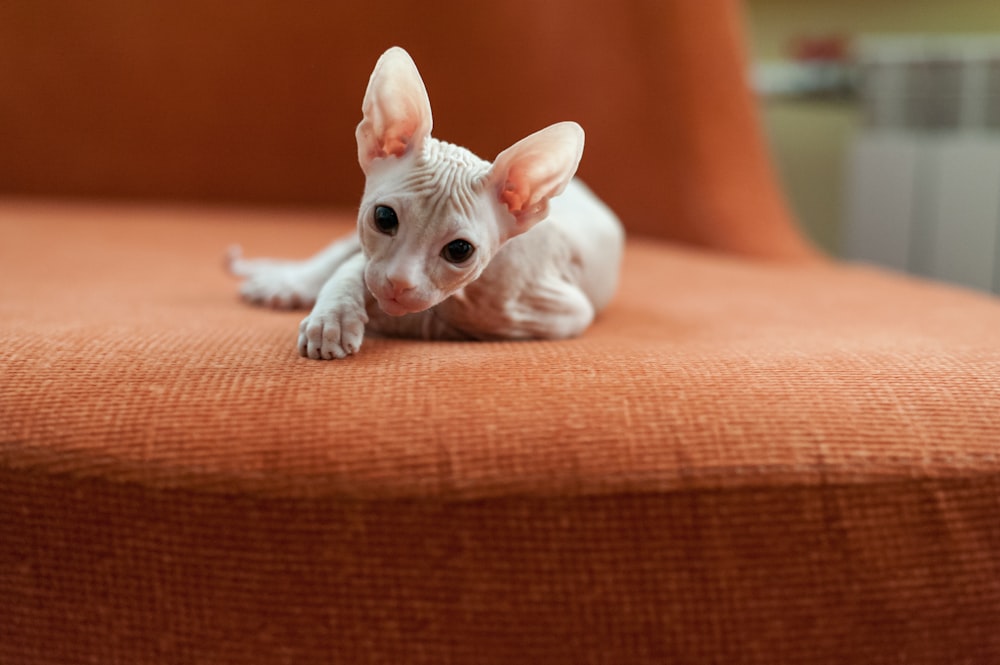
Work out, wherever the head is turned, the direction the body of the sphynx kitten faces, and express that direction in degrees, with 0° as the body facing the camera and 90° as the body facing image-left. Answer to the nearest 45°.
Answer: approximately 45°
